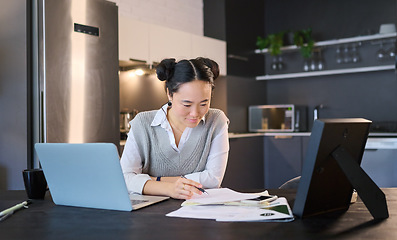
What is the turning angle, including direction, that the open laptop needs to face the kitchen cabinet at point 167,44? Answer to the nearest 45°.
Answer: approximately 45° to its left

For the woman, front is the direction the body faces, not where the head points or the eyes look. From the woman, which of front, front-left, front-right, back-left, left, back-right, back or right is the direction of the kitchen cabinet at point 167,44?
back

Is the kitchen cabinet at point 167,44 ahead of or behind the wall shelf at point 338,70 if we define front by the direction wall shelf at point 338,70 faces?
ahead

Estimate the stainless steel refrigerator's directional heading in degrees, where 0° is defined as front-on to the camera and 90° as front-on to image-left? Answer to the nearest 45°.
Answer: approximately 315°

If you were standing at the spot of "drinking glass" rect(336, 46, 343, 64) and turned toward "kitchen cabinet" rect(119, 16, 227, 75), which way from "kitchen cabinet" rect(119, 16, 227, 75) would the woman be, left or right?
left

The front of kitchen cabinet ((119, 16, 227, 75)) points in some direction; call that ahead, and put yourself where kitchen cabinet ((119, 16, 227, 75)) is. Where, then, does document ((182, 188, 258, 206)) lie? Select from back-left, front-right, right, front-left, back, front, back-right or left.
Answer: front-right

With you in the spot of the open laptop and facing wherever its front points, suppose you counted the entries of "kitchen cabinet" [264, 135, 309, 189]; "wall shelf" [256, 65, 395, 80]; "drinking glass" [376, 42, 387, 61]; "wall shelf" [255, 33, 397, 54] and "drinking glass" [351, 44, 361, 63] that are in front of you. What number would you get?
5

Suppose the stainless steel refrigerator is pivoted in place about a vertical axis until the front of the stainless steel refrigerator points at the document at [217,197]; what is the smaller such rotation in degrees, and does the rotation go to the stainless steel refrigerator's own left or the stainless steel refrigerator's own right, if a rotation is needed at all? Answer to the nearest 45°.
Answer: approximately 45° to the stainless steel refrigerator's own right

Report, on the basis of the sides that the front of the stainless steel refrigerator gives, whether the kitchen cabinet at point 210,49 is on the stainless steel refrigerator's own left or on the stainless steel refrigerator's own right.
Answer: on the stainless steel refrigerator's own left

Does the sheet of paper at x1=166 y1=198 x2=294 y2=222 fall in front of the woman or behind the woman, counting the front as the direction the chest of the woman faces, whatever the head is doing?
in front

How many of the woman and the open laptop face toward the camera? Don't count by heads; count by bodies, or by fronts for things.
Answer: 1

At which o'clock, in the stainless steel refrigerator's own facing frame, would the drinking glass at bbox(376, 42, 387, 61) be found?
The drinking glass is roughly at 10 o'clock from the stainless steel refrigerator.

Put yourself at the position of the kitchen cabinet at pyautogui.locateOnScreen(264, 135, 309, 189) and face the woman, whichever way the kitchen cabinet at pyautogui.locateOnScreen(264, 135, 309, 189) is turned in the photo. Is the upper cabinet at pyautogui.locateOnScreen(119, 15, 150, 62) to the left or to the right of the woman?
right
